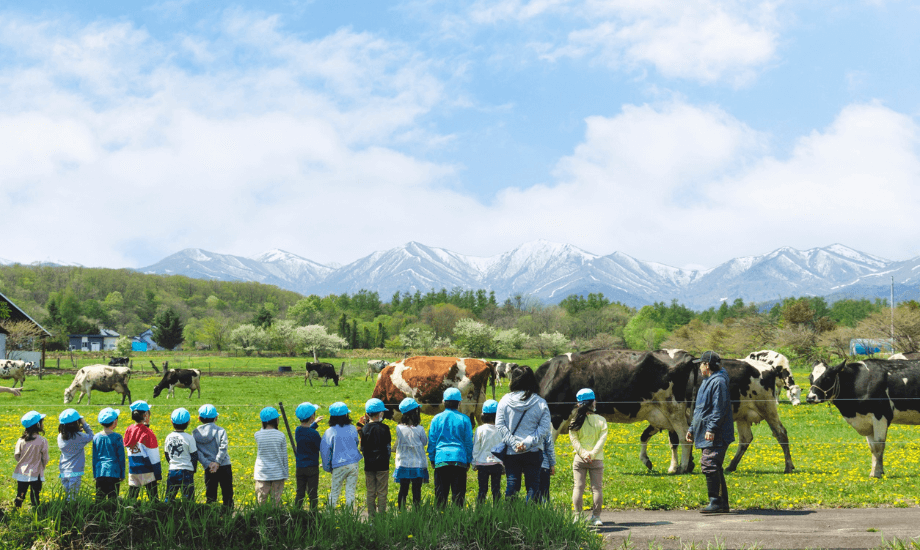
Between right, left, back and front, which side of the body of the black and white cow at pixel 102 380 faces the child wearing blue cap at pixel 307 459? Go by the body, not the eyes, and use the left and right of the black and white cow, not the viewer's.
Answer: left

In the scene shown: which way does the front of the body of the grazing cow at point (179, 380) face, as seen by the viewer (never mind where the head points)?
to the viewer's left

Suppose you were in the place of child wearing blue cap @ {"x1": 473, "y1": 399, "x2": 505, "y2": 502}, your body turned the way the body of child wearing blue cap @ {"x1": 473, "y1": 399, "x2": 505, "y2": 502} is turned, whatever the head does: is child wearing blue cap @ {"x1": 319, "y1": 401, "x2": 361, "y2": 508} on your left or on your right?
on your left

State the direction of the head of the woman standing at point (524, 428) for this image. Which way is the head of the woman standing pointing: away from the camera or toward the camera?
away from the camera

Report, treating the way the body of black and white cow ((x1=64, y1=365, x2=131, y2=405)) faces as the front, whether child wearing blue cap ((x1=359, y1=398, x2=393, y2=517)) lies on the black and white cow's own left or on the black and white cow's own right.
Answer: on the black and white cow's own left

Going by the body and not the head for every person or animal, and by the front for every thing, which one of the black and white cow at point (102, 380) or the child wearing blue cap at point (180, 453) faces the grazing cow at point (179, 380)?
the child wearing blue cap

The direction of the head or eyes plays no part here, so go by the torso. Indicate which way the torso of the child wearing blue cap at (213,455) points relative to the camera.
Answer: away from the camera

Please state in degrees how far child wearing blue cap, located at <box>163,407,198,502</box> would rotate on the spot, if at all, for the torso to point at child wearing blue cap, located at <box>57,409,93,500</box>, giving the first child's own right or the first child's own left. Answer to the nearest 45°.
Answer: approximately 45° to the first child's own left

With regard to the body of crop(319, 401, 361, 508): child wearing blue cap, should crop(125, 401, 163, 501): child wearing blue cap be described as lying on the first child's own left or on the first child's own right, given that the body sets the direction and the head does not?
on the first child's own left

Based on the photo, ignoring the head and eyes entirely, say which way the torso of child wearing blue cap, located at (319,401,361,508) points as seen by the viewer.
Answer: away from the camera

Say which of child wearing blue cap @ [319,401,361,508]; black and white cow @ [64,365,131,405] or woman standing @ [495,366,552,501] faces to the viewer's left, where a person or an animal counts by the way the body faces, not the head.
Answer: the black and white cow

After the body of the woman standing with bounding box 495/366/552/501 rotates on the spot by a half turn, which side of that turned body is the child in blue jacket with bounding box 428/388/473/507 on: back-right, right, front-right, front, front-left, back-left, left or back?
right

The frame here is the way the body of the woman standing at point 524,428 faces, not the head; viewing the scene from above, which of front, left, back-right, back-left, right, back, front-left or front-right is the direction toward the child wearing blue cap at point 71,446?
left

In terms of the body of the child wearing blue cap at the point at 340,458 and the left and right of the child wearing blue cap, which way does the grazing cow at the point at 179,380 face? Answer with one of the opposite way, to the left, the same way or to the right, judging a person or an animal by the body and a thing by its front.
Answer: to the left

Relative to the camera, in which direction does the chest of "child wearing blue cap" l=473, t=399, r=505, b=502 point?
away from the camera

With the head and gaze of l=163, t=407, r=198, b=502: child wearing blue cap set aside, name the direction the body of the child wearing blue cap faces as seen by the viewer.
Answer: away from the camera

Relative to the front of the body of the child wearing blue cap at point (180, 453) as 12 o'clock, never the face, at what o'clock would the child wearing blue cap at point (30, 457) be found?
the child wearing blue cap at point (30, 457) is roughly at 10 o'clock from the child wearing blue cap at point (180, 453).
